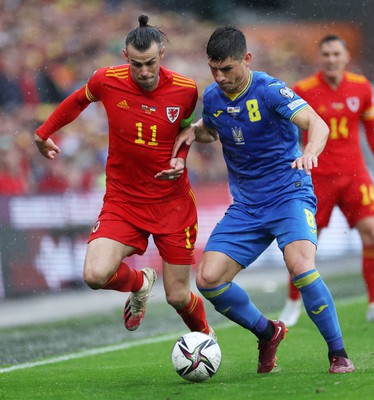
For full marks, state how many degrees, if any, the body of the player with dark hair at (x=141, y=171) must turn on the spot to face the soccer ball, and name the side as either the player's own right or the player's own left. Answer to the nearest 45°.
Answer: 0° — they already face it

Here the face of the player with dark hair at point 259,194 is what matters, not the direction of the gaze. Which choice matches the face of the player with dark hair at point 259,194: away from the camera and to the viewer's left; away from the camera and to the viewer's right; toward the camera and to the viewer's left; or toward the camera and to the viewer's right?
toward the camera and to the viewer's left

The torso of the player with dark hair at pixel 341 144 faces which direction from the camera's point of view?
toward the camera

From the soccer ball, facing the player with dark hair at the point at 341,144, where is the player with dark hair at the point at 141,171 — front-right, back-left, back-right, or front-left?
front-left

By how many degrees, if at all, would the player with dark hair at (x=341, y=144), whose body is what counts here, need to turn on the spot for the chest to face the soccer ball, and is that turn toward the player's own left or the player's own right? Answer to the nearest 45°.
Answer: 0° — they already face it

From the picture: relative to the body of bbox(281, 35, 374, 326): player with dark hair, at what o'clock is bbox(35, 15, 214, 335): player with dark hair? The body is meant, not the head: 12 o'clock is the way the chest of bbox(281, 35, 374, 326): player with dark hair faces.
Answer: bbox(35, 15, 214, 335): player with dark hair is roughly at 1 o'clock from bbox(281, 35, 374, 326): player with dark hair.

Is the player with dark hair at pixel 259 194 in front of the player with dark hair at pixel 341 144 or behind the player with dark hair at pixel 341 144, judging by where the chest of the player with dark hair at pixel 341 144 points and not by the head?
in front

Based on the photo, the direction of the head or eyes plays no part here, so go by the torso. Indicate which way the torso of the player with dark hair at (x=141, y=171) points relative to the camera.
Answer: toward the camera

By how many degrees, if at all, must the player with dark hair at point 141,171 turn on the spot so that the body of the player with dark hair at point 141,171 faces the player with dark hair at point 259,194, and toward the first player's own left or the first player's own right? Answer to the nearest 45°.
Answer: approximately 45° to the first player's own left

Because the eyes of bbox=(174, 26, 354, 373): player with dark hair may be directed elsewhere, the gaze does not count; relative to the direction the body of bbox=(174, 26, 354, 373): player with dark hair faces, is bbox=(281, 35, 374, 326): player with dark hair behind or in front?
behind

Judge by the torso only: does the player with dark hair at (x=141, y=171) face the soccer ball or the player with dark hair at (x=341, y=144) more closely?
the soccer ball

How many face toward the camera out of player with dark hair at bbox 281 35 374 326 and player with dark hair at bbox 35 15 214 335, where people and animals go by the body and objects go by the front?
2

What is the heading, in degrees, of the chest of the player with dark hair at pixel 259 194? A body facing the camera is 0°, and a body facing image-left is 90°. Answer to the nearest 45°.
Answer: approximately 45°
